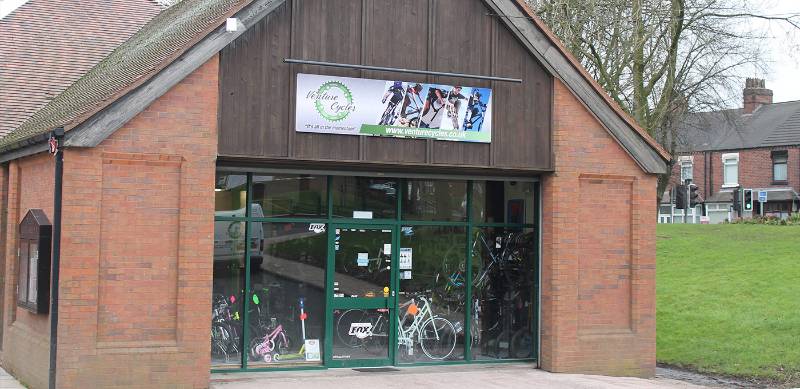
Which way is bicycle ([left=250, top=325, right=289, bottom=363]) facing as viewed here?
to the viewer's right

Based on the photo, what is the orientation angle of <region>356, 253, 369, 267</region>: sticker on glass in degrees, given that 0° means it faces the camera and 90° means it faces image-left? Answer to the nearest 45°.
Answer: approximately 0°

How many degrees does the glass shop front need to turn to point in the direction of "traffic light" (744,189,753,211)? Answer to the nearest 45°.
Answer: approximately 135° to its left

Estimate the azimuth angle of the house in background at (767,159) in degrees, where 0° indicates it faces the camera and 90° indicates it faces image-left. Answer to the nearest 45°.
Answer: approximately 0°

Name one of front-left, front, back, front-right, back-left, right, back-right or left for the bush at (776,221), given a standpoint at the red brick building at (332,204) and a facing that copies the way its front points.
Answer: back-left

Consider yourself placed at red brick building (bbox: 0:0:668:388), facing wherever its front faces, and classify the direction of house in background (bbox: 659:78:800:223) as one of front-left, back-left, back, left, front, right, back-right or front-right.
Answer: back-left

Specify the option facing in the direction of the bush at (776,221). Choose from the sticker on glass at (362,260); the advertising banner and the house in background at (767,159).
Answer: the house in background

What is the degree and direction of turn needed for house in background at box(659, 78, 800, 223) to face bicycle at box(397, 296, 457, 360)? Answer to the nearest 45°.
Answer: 0° — it already faces it
